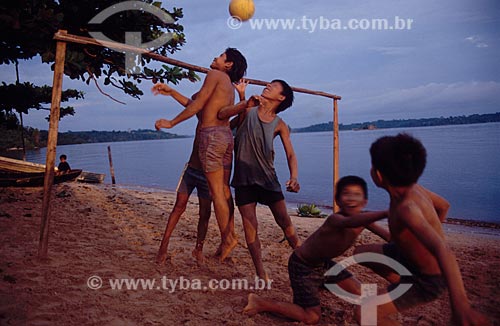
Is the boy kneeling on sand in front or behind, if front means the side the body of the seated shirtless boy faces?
in front

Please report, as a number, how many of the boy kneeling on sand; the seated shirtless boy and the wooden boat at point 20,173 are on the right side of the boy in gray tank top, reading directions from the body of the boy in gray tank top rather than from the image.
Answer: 1

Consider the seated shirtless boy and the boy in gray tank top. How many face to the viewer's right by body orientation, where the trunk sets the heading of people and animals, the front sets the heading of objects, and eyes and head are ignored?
0

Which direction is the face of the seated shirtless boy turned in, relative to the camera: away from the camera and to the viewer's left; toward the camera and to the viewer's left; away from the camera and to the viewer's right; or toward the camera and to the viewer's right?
away from the camera and to the viewer's left

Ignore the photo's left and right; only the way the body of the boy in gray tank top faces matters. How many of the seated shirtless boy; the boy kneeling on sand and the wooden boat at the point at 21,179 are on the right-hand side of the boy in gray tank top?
1

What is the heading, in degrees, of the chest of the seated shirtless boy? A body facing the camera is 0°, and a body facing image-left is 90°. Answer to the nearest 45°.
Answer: approximately 135°

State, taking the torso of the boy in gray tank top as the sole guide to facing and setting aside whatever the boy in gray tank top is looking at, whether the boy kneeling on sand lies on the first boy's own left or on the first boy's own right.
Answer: on the first boy's own left

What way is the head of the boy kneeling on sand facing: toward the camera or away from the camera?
toward the camera

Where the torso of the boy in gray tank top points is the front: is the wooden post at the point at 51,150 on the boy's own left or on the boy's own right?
on the boy's own right
